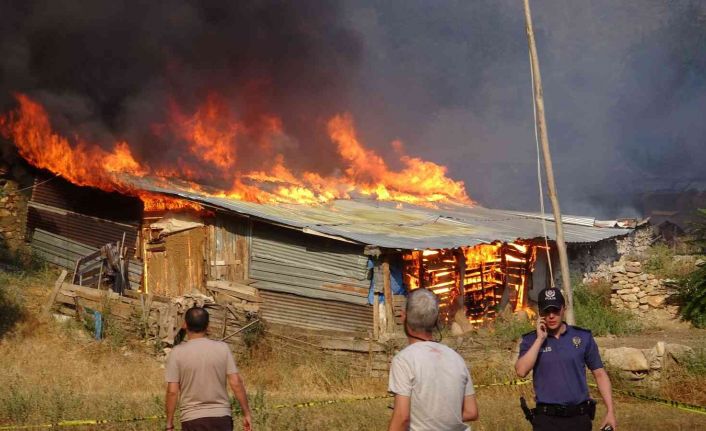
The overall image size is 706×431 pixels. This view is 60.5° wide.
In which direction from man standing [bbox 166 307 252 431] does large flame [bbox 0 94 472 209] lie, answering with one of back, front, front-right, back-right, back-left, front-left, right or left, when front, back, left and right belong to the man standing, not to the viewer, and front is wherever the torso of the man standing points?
front

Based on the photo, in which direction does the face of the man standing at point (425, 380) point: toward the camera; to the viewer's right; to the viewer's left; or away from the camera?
away from the camera

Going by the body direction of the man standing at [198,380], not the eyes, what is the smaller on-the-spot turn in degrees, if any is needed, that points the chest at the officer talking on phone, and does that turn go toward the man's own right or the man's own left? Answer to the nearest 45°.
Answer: approximately 90° to the man's own right

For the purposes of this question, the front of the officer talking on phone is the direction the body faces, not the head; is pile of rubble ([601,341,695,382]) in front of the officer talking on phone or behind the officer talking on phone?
behind

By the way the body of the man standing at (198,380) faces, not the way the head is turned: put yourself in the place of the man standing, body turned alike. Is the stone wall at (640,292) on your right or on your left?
on your right

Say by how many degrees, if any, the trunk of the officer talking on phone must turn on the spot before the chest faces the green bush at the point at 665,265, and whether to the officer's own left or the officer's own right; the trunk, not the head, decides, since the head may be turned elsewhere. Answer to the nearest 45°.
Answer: approximately 180°

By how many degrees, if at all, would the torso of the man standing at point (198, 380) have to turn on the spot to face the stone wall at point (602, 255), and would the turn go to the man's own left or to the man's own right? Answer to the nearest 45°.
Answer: approximately 45° to the man's own right

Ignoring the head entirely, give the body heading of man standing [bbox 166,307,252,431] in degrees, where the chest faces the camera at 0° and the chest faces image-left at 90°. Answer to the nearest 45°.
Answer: approximately 180°

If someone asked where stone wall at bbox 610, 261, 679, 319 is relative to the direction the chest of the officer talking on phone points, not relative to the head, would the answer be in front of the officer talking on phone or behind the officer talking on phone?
behind

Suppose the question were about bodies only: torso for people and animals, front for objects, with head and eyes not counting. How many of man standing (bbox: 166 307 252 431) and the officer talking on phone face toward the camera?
1

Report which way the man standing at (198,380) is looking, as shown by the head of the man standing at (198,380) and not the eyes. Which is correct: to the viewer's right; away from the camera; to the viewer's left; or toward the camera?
away from the camera

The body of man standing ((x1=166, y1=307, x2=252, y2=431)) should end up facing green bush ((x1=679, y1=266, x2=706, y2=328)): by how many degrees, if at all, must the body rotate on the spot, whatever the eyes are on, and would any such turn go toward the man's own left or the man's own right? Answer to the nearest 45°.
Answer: approximately 45° to the man's own right

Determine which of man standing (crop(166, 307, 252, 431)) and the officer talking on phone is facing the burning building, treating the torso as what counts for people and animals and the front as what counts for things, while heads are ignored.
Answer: the man standing

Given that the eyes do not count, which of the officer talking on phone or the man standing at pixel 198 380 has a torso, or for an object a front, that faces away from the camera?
the man standing

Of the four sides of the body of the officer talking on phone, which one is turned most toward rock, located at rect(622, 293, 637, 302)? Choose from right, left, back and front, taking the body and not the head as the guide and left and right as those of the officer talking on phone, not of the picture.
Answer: back

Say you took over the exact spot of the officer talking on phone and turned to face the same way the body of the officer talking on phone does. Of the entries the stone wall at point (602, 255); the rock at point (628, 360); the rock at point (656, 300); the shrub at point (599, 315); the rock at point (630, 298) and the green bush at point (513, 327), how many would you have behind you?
6

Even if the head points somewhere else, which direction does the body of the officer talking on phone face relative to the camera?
toward the camera

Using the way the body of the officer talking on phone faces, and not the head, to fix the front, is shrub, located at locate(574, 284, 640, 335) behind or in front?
behind
